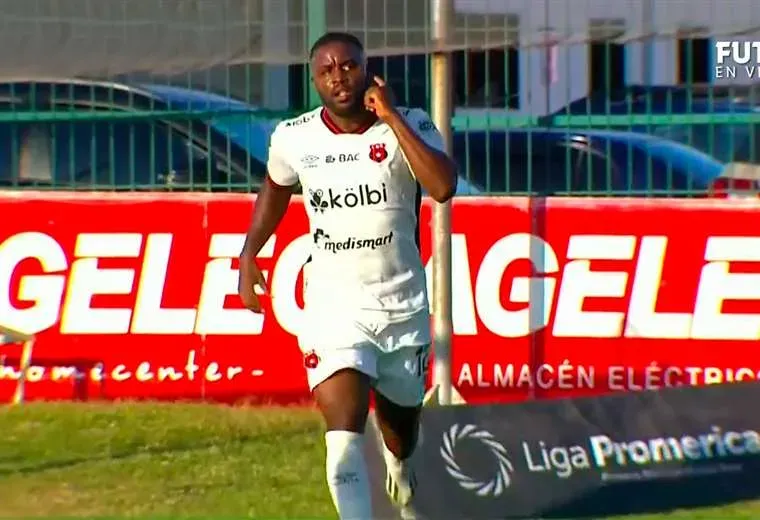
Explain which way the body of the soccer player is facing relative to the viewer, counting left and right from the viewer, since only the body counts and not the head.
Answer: facing the viewer

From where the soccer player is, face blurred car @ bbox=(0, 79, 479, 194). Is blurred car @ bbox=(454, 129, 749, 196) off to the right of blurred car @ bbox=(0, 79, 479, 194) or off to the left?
right

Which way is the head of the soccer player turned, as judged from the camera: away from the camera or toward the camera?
toward the camera

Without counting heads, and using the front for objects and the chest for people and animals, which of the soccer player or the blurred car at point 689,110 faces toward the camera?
the soccer player

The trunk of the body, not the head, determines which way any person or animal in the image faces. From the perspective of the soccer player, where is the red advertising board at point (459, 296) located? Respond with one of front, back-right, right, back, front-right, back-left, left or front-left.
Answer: back

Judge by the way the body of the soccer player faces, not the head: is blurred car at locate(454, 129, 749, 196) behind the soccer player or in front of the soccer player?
behind

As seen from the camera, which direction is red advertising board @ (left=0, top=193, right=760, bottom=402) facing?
toward the camera

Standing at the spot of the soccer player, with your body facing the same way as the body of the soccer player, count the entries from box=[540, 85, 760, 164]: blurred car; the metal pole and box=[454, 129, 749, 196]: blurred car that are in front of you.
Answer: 0

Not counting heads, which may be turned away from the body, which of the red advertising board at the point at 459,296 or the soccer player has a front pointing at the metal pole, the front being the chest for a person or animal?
the red advertising board
